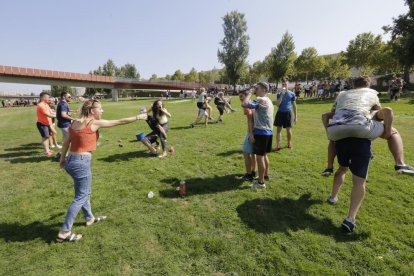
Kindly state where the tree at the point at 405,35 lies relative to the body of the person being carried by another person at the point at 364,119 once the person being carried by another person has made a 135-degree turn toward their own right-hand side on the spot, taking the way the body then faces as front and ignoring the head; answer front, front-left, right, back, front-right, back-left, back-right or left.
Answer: back-left

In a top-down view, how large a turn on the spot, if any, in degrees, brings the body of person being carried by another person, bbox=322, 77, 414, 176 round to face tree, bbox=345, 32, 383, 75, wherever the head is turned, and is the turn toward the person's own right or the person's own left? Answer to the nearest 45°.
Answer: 0° — they already face it

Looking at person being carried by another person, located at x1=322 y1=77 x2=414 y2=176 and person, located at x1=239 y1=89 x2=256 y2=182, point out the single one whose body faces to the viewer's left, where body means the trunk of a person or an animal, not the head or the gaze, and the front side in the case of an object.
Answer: person, located at x1=239 y1=89 x2=256 y2=182

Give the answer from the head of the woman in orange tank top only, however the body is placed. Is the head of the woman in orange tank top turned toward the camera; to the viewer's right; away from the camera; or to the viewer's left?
to the viewer's right

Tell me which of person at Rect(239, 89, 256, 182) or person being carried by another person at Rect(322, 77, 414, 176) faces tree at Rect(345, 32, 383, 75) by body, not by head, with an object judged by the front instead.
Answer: person being carried by another person at Rect(322, 77, 414, 176)

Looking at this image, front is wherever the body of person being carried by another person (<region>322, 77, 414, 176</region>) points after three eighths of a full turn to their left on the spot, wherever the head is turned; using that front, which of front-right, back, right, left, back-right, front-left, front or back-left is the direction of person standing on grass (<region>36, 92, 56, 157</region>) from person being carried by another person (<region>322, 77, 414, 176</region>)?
front-right

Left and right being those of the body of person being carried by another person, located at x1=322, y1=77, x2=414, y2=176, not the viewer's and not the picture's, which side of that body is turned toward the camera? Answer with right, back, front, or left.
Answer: back
